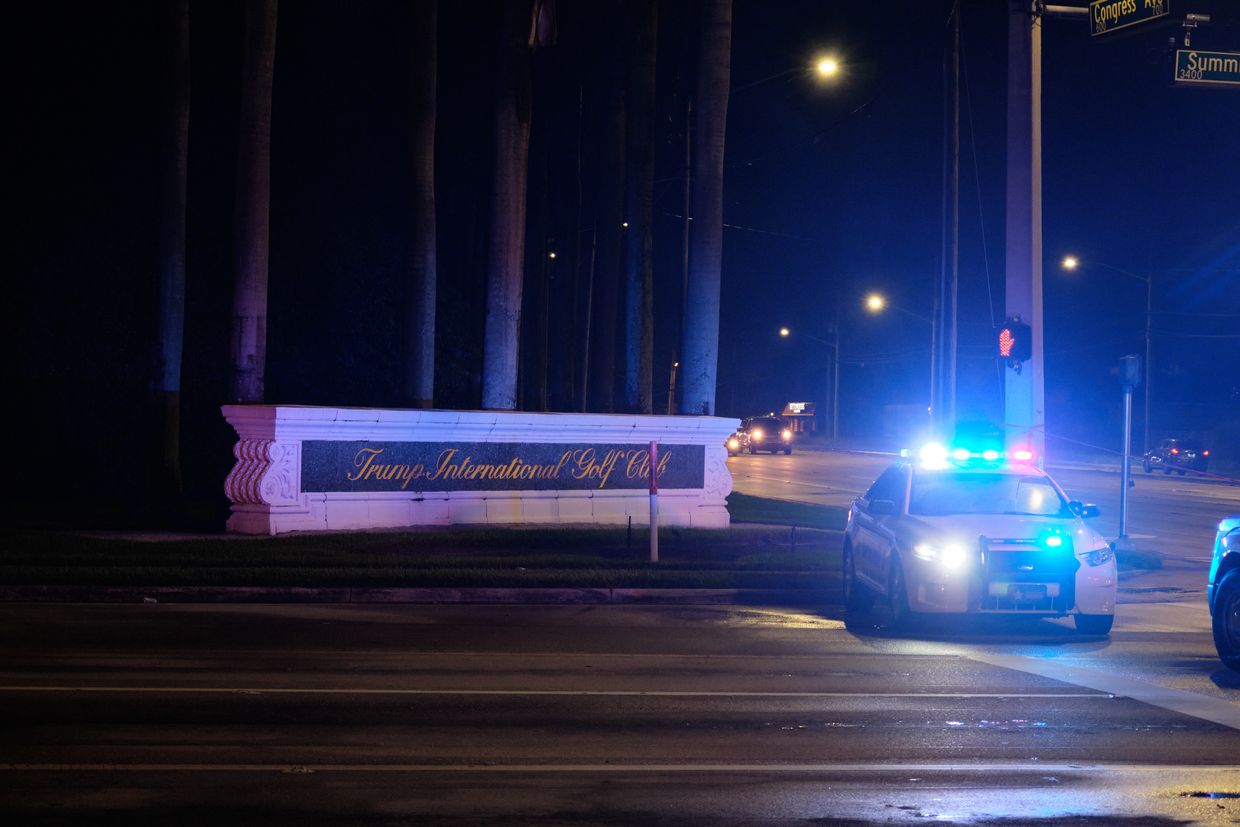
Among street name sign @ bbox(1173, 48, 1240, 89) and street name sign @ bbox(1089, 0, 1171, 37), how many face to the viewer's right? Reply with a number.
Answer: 0

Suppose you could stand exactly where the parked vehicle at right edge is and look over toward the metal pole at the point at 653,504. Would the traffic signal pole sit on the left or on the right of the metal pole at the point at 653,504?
right

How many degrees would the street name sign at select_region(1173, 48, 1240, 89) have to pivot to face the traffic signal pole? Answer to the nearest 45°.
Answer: approximately 135° to its right

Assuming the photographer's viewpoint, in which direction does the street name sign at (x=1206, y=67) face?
facing the viewer

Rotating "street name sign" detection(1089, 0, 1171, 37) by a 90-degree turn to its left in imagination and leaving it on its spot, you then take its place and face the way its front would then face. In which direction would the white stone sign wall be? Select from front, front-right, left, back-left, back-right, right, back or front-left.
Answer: back-right

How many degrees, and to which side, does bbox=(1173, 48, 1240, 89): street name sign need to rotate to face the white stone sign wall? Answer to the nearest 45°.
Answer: approximately 90° to its right

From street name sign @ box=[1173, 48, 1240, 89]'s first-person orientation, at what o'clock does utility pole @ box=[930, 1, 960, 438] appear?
The utility pole is roughly at 5 o'clock from the street name sign.

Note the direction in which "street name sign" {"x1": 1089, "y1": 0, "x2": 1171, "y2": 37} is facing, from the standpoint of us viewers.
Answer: facing the viewer and to the left of the viewer

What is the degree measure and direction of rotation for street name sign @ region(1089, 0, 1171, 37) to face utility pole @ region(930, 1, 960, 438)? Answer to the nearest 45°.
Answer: approximately 135° to its right
